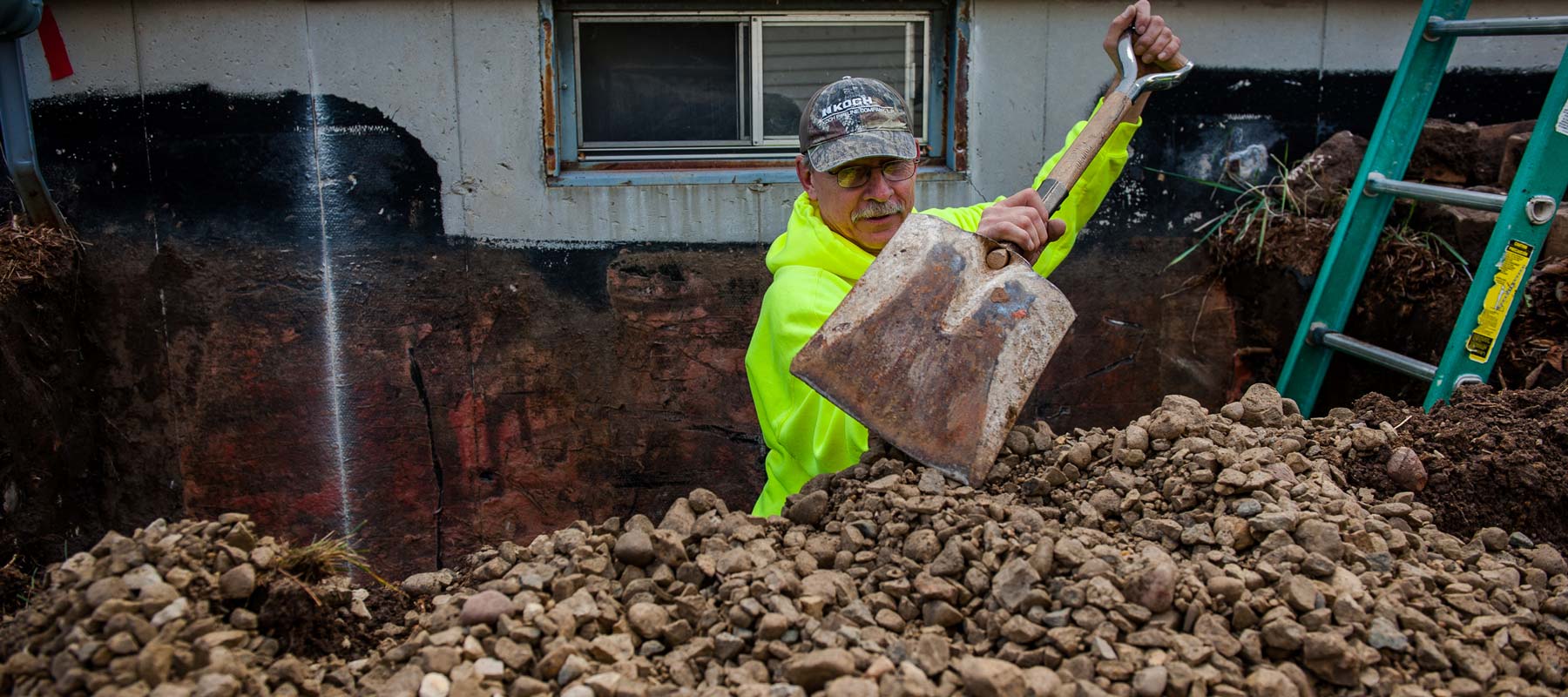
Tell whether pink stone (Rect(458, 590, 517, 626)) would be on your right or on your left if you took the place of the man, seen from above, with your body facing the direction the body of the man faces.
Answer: on your right

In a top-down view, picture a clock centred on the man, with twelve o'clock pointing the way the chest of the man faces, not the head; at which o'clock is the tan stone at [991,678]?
The tan stone is roughly at 1 o'clock from the man.

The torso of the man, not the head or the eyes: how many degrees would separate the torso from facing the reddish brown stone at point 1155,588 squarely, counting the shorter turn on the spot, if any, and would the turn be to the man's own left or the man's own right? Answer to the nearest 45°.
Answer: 0° — they already face it

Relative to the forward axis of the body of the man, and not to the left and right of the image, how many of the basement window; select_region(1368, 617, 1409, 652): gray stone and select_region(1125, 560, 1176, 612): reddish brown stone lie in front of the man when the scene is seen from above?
2

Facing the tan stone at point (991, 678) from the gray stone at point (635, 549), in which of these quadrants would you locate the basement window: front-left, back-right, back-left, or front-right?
back-left

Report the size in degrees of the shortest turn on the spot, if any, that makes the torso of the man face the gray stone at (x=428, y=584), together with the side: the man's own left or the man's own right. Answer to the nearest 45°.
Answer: approximately 90° to the man's own right

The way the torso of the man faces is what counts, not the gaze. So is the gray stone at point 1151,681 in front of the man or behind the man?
in front

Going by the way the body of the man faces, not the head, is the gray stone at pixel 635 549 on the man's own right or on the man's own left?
on the man's own right

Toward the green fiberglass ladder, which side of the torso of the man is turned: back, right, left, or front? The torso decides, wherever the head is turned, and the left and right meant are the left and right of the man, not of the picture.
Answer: left

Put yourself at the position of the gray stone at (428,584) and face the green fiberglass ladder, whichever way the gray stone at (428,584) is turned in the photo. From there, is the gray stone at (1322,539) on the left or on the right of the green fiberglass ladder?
right

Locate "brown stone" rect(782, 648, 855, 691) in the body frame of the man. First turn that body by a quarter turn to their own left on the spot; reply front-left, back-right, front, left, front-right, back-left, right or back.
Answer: back-right

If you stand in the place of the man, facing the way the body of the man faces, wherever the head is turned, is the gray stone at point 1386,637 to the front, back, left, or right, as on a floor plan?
front
